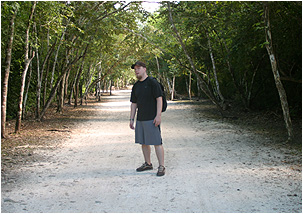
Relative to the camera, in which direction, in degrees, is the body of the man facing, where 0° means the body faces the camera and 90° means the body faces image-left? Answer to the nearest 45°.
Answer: approximately 45°
